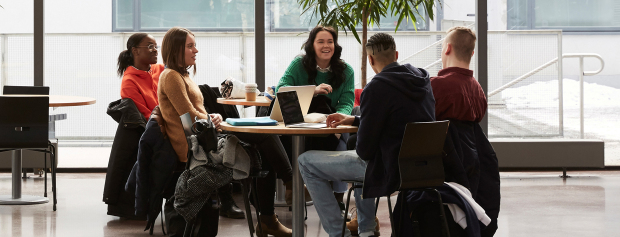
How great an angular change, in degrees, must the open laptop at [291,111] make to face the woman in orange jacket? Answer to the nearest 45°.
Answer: approximately 180°

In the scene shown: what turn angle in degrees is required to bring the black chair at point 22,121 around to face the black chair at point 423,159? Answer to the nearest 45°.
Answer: approximately 135° to its right

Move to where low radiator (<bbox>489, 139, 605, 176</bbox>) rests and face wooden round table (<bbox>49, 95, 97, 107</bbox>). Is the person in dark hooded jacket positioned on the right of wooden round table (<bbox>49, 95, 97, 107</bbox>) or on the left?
left

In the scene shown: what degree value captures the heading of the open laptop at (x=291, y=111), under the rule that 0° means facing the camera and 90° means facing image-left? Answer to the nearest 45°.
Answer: approximately 315°

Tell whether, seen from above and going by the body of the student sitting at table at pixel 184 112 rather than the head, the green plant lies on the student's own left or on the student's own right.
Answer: on the student's own left
